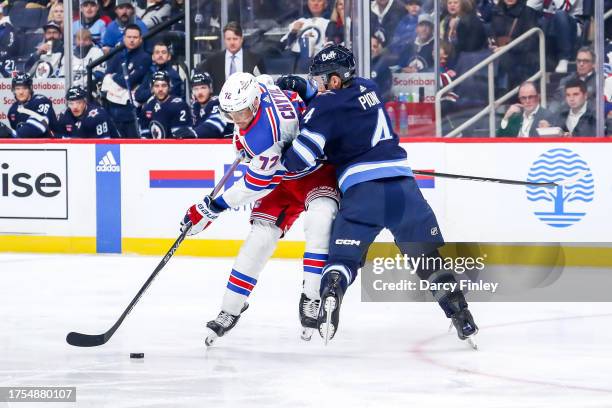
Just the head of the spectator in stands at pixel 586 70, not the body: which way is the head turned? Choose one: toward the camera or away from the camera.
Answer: toward the camera

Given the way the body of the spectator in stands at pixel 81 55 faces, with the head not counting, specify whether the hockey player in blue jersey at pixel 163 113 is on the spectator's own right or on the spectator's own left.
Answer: on the spectator's own left

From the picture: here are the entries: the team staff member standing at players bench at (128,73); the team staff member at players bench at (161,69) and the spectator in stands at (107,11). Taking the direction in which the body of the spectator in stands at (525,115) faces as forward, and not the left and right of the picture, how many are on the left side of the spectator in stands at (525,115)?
0

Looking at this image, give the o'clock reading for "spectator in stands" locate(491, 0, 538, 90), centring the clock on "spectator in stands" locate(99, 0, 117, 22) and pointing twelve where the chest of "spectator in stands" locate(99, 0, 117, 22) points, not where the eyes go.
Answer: "spectator in stands" locate(491, 0, 538, 90) is roughly at 10 o'clock from "spectator in stands" locate(99, 0, 117, 22).

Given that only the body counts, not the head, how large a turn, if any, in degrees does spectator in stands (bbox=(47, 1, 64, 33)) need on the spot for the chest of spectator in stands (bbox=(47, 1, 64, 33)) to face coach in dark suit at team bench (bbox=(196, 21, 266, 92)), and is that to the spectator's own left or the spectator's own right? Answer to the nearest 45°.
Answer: approximately 45° to the spectator's own left

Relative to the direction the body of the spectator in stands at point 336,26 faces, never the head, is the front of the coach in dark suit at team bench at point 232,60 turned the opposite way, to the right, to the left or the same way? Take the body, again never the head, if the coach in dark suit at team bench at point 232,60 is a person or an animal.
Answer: the same way

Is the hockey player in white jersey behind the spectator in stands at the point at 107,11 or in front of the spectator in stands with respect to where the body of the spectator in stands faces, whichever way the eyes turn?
in front

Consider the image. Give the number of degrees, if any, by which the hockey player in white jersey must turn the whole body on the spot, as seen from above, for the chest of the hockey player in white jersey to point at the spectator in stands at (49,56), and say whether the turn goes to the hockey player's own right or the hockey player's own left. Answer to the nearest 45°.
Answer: approximately 135° to the hockey player's own right

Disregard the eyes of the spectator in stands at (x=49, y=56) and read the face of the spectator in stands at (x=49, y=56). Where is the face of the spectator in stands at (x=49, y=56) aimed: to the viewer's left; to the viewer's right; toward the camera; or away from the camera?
toward the camera

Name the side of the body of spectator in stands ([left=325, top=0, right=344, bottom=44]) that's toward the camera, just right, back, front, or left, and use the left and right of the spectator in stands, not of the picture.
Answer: front

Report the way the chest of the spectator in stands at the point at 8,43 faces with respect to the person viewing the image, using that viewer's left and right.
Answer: facing the viewer

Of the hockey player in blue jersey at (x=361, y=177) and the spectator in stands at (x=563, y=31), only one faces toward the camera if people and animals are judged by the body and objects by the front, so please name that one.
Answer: the spectator in stands

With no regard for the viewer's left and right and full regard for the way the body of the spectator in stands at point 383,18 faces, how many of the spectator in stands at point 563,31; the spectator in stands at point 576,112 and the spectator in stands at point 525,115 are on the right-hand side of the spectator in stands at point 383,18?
0

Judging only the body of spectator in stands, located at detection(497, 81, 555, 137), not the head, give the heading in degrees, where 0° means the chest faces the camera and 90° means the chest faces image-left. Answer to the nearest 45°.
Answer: approximately 0°

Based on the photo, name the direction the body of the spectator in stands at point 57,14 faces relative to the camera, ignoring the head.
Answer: toward the camera

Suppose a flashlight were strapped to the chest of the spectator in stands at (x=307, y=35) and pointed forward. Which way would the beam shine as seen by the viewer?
toward the camera

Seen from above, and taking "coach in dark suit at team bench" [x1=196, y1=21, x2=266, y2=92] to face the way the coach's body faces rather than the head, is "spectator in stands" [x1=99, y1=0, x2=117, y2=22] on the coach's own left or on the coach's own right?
on the coach's own right
